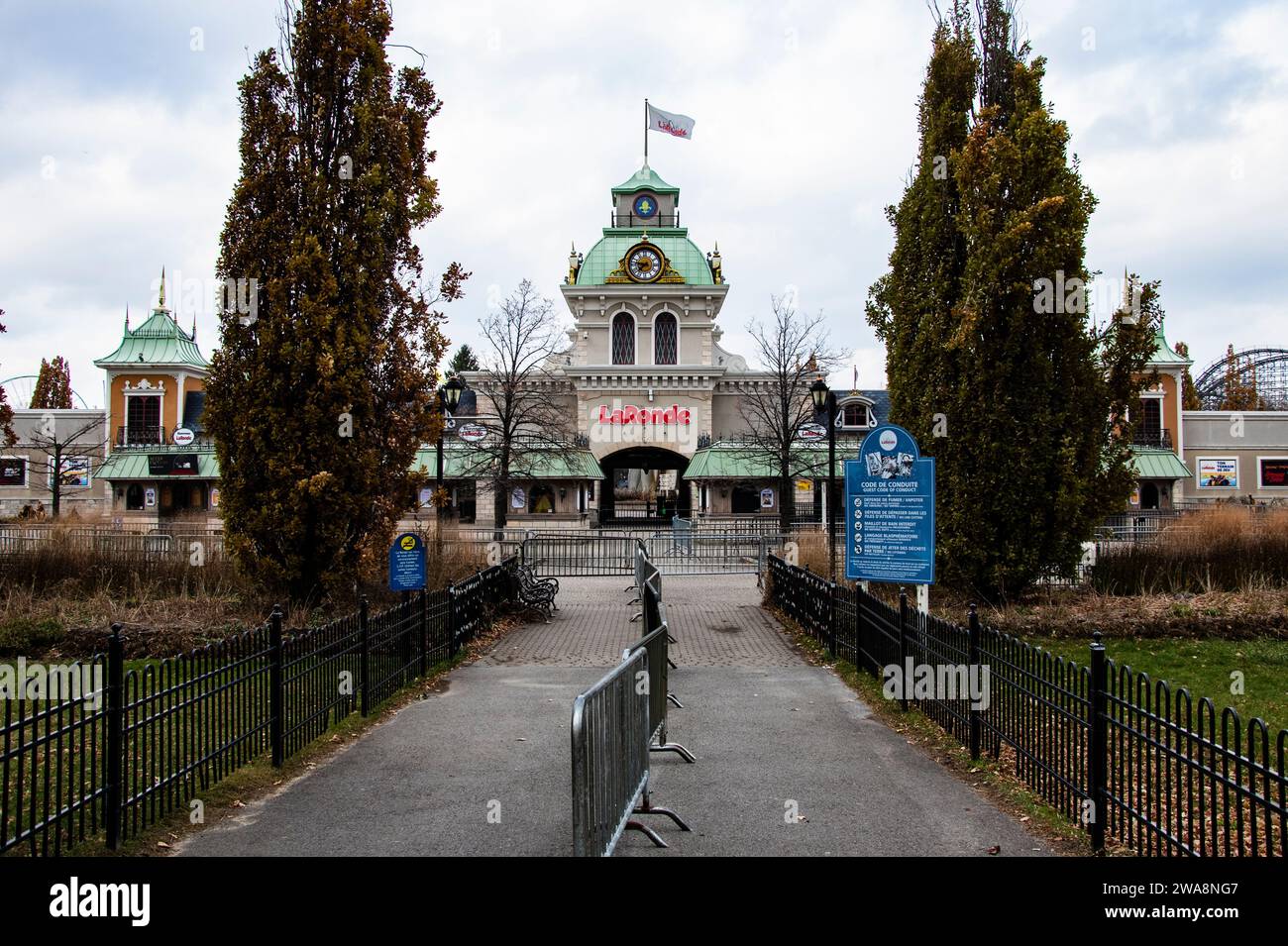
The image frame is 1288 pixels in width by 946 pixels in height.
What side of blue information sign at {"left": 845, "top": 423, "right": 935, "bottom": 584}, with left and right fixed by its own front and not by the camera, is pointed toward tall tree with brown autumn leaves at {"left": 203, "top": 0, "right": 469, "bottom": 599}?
right

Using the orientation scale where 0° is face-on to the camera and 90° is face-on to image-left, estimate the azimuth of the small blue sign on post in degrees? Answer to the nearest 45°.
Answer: approximately 0°

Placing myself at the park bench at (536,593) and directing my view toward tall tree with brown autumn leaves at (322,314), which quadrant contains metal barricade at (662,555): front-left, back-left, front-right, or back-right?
front-right

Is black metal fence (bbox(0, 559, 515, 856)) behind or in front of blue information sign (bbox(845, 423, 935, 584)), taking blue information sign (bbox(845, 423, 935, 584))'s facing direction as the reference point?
in front

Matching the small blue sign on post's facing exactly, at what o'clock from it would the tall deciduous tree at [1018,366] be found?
The tall deciduous tree is roughly at 9 o'clock from the small blue sign on post.

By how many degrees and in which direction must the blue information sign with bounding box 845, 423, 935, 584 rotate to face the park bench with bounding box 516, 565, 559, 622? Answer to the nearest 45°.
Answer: approximately 135° to its right

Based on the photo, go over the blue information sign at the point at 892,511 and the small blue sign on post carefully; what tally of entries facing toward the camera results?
2

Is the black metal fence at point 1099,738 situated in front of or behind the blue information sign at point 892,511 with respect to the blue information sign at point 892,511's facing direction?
in front

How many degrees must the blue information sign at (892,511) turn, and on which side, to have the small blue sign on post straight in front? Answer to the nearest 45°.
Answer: approximately 90° to its right

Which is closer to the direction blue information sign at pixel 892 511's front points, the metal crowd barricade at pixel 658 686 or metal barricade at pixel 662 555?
the metal crowd barricade
